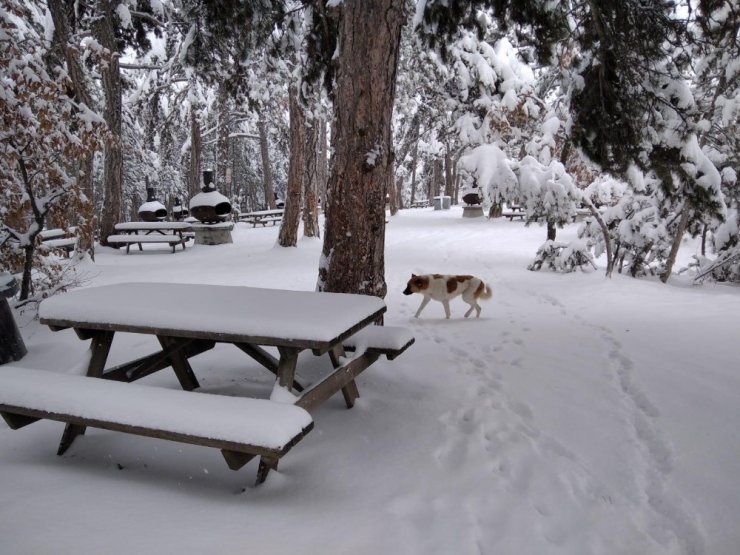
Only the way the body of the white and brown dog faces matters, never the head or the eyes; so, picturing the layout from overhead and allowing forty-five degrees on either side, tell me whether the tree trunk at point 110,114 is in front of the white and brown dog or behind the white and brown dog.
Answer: in front

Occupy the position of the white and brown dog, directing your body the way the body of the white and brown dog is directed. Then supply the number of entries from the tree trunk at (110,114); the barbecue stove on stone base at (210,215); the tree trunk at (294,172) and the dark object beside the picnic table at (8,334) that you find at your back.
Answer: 0

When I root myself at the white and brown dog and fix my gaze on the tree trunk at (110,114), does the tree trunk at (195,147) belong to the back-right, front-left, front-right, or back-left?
front-right

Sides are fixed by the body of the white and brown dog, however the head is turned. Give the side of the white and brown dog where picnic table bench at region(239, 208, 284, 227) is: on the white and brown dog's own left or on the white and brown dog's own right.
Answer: on the white and brown dog's own right

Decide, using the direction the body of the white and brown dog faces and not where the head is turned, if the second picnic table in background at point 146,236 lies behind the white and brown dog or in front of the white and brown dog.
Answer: in front

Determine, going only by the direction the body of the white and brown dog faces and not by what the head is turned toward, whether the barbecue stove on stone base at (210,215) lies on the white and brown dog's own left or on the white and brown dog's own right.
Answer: on the white and brown dog's own right

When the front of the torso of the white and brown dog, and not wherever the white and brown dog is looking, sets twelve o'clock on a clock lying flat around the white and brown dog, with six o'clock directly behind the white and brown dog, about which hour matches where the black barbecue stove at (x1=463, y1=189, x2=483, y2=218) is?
The black barbecue stove is roughly at 3 o'clock from the white and brown dog.

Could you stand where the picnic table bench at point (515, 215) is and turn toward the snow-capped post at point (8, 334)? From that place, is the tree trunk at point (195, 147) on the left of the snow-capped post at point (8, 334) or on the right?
right

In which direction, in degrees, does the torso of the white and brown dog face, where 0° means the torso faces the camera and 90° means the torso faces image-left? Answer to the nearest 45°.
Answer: approximately 90°

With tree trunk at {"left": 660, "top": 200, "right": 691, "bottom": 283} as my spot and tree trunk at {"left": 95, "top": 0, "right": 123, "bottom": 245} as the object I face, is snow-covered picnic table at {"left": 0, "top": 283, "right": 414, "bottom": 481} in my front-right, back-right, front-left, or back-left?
front-left

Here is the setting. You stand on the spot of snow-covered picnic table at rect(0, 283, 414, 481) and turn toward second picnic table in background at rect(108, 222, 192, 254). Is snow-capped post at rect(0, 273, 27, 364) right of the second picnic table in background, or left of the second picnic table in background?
left

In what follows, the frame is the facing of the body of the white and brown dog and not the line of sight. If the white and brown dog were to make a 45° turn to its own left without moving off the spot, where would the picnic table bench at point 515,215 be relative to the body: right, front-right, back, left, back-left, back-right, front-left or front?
back-right

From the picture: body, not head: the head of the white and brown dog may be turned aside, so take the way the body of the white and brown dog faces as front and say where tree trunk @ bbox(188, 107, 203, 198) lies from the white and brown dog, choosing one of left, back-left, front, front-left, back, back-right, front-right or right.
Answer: front-right

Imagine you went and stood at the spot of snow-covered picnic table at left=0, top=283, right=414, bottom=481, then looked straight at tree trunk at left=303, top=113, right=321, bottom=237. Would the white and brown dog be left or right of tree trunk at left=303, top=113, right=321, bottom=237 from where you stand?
right

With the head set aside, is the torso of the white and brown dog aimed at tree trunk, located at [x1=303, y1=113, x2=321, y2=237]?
no

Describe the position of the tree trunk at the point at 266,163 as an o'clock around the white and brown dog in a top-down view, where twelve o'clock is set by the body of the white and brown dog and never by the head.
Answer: The tree trunk is roughly at 2 o'clock from the white and brown dog.
